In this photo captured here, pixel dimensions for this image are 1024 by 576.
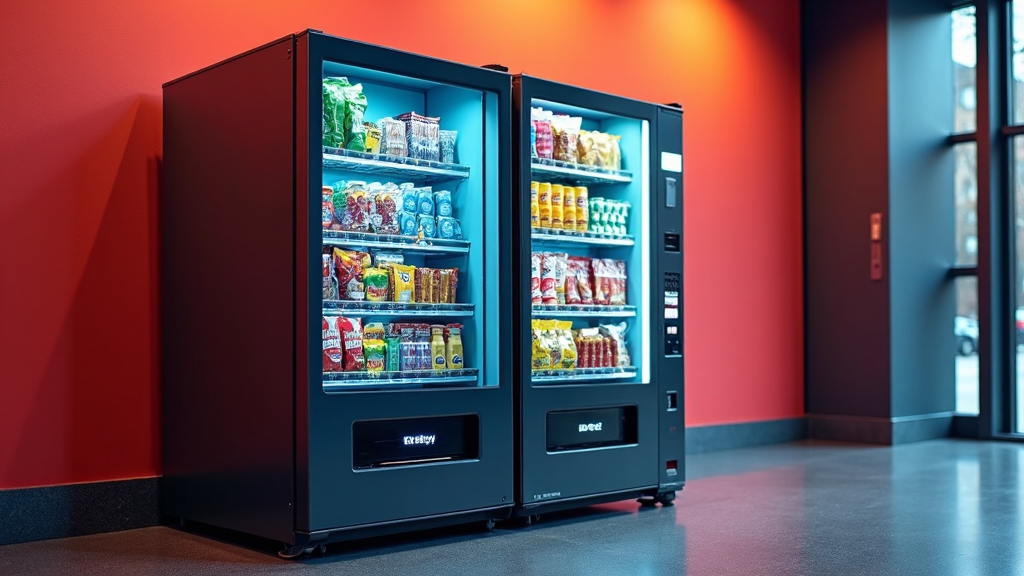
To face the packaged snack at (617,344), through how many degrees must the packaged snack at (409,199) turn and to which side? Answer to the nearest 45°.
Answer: approximately 90° to its left

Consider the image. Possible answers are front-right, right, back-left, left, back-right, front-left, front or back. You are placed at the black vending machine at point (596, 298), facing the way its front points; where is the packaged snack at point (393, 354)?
right

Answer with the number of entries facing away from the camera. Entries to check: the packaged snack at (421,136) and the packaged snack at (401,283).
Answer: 0

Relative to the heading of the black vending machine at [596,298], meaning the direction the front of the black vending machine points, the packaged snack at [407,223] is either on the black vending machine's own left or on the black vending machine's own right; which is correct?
on the black vending machine's own right

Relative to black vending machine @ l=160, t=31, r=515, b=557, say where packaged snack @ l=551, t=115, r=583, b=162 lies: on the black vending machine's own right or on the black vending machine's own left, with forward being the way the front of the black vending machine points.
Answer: on the black vending machine's own left

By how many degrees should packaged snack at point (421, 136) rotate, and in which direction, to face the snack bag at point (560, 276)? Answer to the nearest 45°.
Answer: approximately 90° to its left

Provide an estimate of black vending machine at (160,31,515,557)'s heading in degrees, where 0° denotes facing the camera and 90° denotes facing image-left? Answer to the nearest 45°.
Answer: approximately 315°

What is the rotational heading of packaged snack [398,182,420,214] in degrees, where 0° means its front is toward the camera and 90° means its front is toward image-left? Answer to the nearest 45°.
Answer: approximately 315°

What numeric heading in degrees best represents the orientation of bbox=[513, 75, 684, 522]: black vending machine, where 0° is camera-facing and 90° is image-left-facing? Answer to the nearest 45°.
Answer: approximately 315°

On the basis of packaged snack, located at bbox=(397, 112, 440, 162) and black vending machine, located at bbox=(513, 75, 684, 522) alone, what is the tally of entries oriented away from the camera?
0

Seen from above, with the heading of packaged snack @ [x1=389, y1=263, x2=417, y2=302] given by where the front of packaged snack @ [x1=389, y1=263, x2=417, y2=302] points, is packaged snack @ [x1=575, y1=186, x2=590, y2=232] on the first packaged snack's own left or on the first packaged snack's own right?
on the first packaged snack's own left
